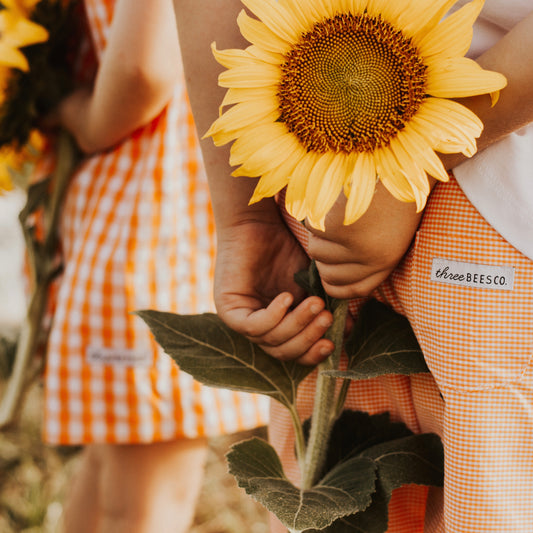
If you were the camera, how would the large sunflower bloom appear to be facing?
facing the viewer

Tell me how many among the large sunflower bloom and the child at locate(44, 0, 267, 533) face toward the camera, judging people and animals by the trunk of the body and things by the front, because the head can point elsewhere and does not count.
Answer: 1

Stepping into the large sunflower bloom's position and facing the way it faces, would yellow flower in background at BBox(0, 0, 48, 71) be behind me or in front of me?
behind
